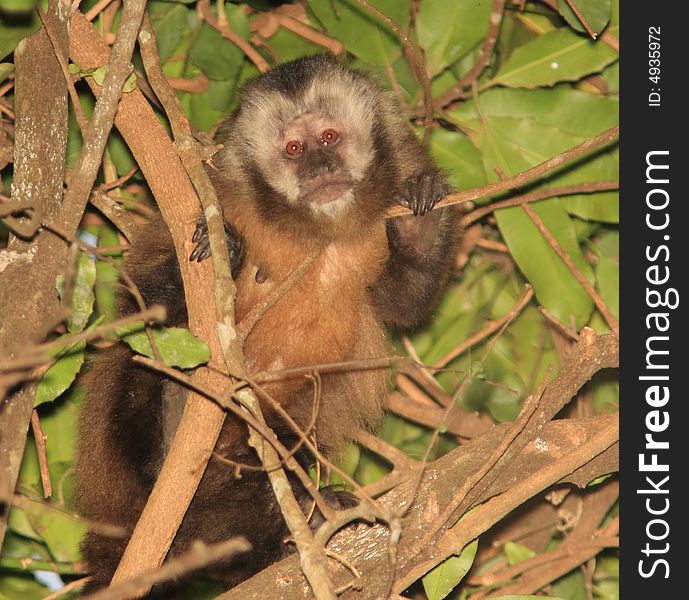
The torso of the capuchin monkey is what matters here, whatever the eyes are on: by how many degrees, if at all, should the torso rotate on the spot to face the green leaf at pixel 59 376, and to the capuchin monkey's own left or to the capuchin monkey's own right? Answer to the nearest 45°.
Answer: approximately 45° to the capuchin monkey's own right

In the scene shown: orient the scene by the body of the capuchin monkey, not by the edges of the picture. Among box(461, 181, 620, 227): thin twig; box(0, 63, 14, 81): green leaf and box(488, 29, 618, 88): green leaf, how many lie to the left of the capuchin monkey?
2

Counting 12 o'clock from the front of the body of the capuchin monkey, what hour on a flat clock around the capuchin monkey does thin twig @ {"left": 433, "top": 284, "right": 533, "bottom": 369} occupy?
The thin twig is roughly at 8 o'clock from the capuchin monkey.

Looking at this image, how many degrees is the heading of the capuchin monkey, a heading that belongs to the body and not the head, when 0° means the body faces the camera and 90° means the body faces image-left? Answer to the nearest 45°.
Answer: approximately 0°

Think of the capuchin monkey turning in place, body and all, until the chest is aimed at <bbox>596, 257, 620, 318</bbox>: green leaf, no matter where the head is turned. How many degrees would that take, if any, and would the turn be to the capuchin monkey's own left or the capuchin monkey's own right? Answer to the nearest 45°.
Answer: approximately 90° to the capuchin monkey's own left

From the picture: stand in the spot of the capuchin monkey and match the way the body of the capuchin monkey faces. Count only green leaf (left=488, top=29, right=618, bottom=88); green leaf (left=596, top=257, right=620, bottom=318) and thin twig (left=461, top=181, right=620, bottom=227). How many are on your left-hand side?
3

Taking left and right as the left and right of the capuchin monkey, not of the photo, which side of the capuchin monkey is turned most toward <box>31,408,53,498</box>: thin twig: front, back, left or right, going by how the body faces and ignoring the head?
right

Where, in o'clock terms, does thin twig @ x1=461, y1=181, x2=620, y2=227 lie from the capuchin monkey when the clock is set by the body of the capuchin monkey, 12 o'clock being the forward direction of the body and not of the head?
The thin twig is roughly at 9 o'clock from the capuchin monkey.
